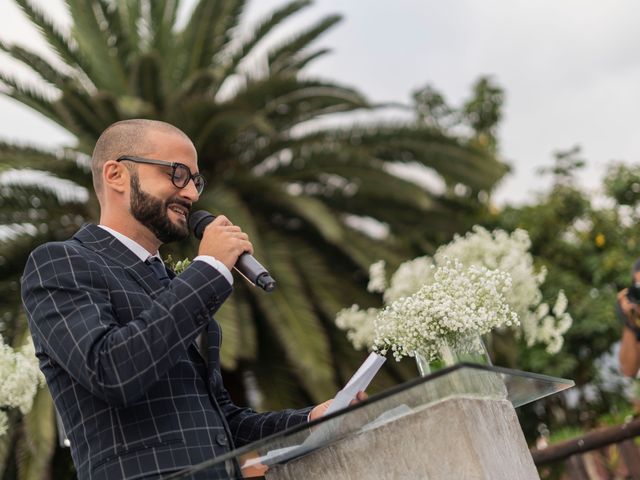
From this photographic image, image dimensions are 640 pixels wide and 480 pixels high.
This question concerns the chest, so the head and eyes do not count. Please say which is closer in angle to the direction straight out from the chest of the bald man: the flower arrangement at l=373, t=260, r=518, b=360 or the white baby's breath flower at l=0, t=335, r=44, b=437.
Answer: the flower arrangement

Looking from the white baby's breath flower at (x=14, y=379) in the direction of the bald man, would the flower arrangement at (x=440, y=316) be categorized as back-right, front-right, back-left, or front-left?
front-left

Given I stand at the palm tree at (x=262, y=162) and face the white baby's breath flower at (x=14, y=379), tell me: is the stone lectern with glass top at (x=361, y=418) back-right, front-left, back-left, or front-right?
front-left

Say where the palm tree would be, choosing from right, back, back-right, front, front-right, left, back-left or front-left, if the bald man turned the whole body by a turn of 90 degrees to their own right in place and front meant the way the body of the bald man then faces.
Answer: back-right

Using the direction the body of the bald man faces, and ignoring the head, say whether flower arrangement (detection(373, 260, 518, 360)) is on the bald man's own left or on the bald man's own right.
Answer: on the bald man's own left

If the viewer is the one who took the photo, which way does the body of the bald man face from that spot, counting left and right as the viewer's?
facing the viewer and to the right of the viewer

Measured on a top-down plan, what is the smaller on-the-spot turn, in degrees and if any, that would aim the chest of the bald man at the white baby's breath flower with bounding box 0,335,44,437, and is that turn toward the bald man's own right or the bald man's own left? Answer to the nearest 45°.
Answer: approximately 135° to the bald man's own left

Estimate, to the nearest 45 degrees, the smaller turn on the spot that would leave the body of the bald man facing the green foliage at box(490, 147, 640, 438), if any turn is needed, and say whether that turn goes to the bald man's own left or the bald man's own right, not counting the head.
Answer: approximately 90° to the bald man's own left
